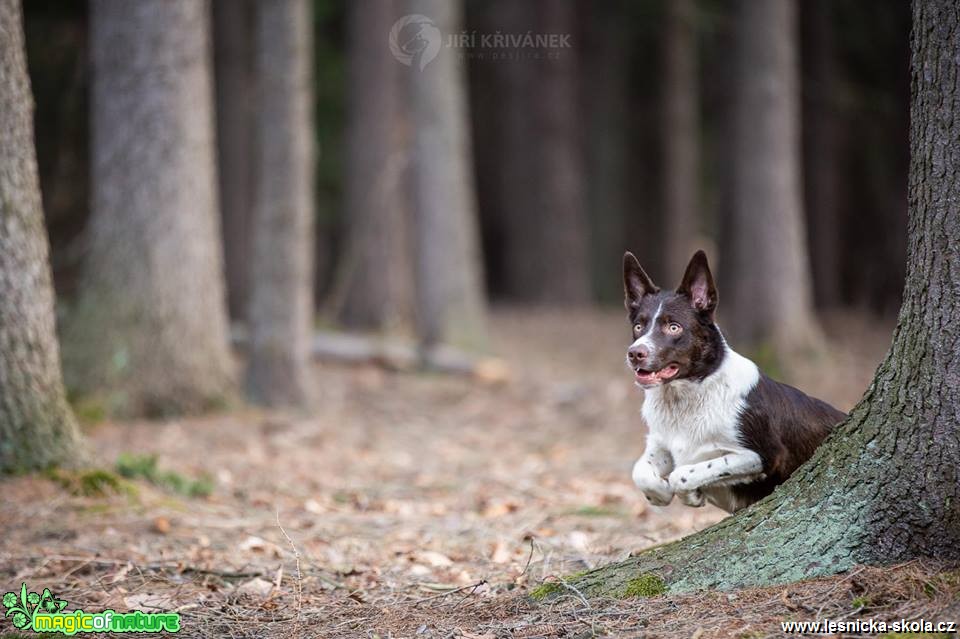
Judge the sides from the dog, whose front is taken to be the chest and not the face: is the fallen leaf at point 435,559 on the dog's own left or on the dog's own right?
on the dog's own right

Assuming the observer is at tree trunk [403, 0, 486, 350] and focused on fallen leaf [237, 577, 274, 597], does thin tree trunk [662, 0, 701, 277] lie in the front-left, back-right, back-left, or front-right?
back-left

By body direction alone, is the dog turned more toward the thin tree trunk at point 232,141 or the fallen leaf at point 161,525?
the fallen leaf

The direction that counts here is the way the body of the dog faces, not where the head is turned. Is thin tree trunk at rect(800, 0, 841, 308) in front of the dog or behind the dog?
behind

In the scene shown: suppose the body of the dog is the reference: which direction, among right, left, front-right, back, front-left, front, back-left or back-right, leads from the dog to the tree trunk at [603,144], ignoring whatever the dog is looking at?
back-right

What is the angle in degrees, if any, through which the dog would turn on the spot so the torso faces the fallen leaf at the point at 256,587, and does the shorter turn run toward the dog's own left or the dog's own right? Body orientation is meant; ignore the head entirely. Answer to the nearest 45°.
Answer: approximately 45° to the dog's own right

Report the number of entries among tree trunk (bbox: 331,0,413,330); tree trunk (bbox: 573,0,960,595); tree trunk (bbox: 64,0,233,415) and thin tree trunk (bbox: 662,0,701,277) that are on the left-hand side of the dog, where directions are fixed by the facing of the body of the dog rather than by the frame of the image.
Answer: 1

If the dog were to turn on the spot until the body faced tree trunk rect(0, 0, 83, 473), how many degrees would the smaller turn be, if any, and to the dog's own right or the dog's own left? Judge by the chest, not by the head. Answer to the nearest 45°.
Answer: approximately 45° to the dog's own right

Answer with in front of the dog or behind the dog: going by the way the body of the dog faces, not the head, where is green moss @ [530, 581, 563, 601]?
in front

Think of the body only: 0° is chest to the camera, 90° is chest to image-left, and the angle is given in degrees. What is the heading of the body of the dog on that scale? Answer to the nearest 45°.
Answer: approximately 45°

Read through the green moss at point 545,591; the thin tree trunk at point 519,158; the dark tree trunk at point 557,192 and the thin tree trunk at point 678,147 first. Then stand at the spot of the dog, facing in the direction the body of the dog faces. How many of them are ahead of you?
1

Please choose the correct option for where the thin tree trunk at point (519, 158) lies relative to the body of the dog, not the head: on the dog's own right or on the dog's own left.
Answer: on the dog's own right

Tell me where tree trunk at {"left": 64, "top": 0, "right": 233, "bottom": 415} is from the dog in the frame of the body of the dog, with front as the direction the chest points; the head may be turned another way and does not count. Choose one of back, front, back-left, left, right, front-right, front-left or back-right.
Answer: right
